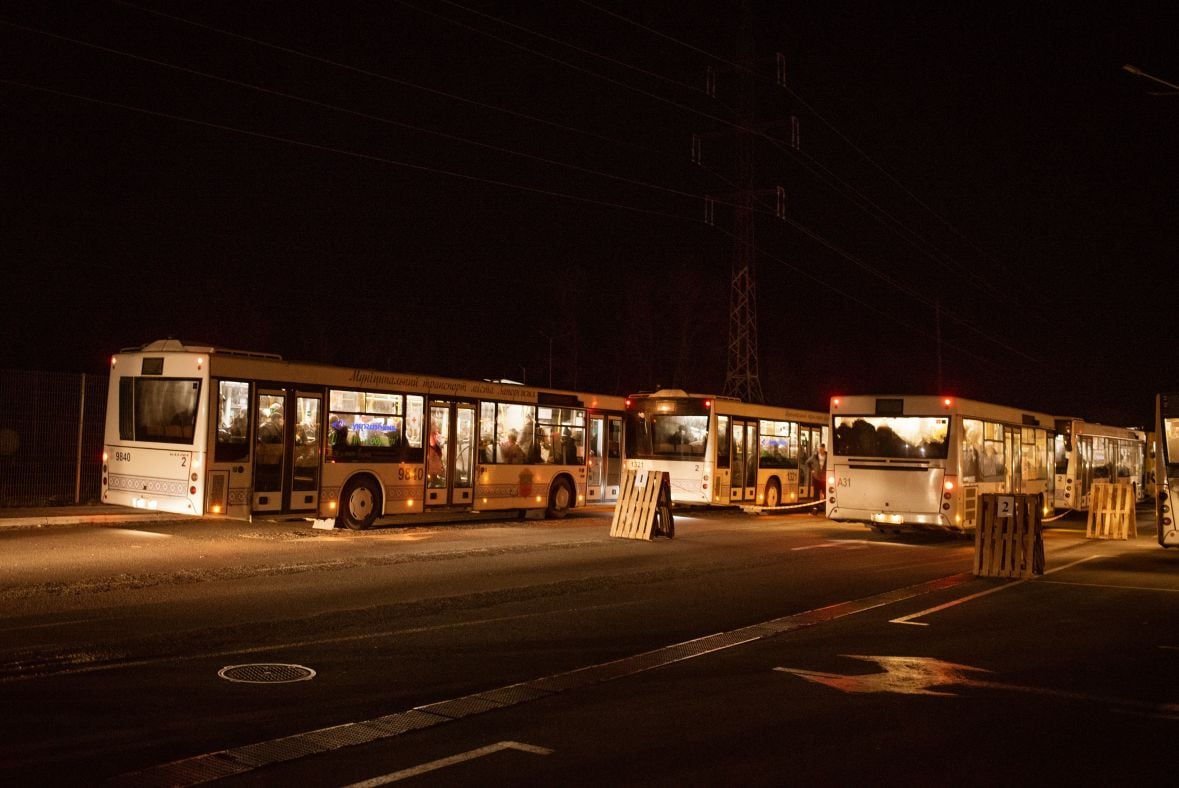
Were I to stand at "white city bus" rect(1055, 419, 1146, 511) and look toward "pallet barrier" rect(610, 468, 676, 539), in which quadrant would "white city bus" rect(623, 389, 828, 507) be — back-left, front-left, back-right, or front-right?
front-right

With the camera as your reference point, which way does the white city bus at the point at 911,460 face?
facing away from the viewer and to the right of the viewer

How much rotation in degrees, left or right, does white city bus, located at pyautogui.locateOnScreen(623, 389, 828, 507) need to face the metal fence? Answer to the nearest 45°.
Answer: approximately 135° to its left

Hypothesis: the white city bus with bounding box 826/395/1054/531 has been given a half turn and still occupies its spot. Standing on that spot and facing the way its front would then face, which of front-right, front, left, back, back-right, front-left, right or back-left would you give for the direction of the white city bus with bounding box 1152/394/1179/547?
back-left

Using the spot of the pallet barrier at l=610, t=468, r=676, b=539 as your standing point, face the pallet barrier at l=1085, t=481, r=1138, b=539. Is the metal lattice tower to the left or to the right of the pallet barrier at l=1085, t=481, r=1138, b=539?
left

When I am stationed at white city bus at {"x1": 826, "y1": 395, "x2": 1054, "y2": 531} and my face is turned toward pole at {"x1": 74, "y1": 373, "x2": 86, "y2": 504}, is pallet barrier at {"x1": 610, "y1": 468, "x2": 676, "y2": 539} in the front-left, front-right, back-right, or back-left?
front-left

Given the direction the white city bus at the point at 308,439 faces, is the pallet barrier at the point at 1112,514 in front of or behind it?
in front

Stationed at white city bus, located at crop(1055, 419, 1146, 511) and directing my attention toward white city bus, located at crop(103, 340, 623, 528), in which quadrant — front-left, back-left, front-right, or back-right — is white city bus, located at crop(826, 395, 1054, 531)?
front-left

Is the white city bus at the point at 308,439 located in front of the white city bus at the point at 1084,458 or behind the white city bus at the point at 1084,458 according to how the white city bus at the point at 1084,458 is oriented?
behind

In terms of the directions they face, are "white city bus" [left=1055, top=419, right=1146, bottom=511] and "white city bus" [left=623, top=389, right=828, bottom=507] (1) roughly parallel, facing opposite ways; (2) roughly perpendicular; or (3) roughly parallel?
roughly parallel
